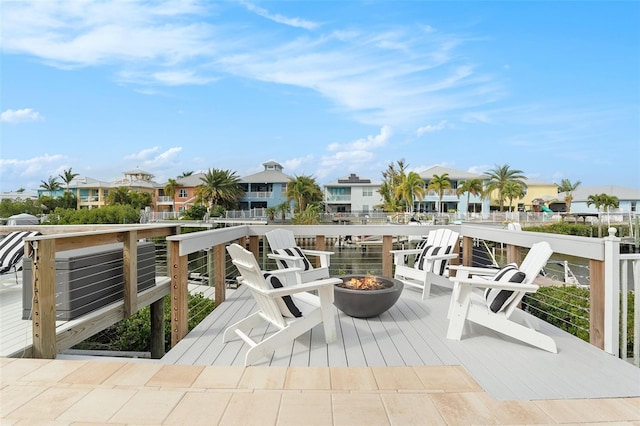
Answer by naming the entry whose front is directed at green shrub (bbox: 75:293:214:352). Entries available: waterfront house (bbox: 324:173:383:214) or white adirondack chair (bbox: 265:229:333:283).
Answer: the waterfront house

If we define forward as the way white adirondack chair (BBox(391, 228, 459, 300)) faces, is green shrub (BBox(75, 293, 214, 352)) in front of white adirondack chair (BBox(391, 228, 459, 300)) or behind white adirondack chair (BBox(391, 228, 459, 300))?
in front

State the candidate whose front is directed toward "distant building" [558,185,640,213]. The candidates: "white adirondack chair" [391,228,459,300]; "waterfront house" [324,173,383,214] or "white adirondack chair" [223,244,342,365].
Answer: "white adirondack chair" [223,244,342,365]

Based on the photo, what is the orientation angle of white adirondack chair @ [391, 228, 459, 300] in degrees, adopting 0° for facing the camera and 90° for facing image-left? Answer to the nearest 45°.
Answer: approximately 45°

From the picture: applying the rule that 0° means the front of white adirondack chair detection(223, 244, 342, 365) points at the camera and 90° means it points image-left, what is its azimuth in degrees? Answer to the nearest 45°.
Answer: approximately 225°

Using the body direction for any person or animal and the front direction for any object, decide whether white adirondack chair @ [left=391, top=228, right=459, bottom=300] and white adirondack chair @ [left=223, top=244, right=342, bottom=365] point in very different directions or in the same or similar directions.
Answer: very different directions

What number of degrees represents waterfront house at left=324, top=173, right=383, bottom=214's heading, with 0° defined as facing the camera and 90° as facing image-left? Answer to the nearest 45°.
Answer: approximately 0°

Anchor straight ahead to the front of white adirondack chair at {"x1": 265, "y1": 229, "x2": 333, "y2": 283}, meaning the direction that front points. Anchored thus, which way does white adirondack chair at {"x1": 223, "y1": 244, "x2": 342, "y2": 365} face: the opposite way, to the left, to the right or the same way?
to the left

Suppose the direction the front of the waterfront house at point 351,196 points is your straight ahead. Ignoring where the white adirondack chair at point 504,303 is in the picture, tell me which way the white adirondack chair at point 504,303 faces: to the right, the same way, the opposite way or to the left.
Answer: to the right

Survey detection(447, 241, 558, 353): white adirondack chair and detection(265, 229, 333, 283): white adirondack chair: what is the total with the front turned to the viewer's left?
1

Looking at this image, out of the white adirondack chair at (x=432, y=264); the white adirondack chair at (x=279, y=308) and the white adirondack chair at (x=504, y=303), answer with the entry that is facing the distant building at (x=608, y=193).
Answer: the white adirondack chair at (x=279, y=308)

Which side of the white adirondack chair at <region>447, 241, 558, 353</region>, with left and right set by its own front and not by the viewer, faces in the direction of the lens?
left

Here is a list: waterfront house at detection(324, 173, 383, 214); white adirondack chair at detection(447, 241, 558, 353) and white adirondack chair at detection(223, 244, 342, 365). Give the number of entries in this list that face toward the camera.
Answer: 1

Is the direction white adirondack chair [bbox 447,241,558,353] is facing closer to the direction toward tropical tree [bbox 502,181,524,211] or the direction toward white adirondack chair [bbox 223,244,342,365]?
the white adirondack chair

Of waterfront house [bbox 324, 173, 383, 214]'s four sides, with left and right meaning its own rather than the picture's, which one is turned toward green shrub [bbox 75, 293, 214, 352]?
front

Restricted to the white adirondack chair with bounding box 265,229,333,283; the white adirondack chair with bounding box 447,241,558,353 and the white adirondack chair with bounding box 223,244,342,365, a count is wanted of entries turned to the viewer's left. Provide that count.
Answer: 1
